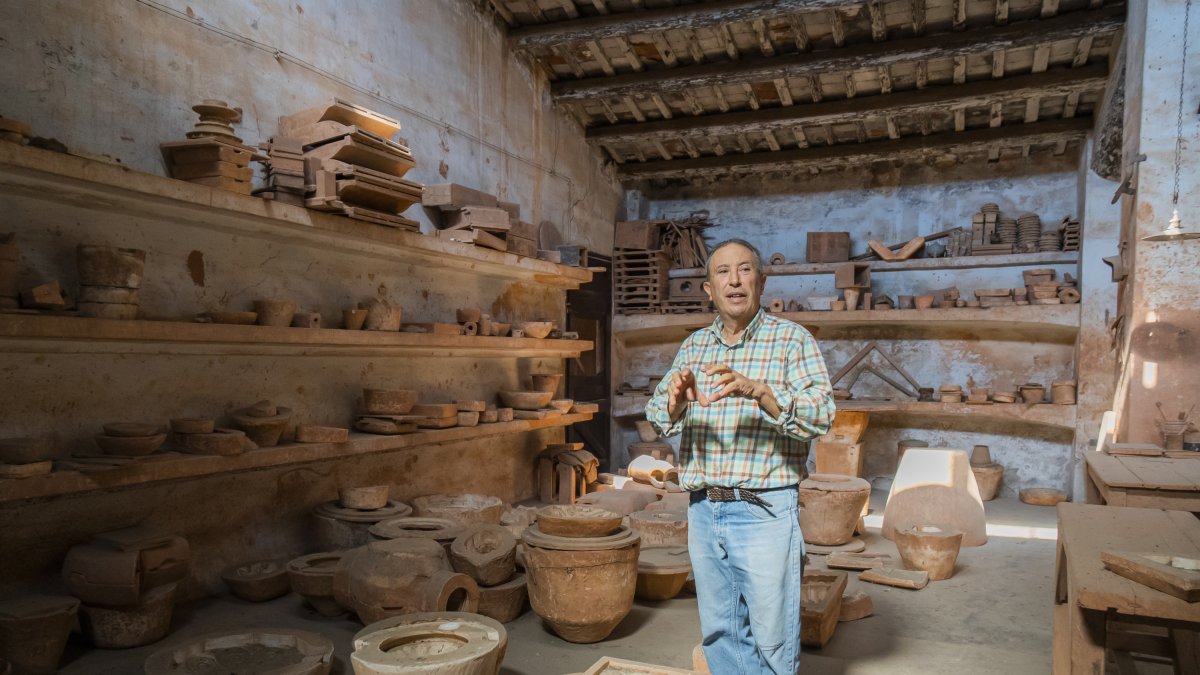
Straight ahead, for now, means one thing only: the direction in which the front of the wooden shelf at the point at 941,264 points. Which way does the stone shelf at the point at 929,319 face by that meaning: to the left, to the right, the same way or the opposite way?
the same way

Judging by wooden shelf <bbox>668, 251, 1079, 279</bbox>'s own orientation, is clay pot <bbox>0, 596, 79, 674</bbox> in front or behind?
in front

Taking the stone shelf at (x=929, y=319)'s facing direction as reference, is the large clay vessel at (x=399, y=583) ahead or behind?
ahead

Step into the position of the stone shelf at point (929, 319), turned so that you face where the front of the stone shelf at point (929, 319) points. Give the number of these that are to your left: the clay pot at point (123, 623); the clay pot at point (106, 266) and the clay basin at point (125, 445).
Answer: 0

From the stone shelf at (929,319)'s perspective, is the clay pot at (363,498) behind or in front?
in front

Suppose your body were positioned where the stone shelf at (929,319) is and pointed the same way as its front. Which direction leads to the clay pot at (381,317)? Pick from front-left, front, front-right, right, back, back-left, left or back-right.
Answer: front-right

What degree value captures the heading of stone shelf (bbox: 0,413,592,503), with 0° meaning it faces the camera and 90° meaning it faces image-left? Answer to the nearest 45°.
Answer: approximately 315°

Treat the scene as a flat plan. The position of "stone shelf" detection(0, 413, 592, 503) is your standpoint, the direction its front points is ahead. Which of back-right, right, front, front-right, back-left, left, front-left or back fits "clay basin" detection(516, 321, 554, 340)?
left

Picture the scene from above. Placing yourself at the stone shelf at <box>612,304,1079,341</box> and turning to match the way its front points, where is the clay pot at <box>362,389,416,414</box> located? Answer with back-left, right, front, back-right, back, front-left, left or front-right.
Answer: front-right

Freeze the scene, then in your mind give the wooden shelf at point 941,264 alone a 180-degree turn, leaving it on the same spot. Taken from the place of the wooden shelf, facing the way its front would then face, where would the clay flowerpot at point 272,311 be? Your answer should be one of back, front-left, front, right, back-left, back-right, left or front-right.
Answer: back-left

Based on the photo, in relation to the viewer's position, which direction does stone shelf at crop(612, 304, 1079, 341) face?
facing the viewer

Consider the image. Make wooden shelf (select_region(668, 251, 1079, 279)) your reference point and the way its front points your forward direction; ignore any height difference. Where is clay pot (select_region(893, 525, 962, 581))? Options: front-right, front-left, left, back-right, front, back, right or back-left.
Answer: front

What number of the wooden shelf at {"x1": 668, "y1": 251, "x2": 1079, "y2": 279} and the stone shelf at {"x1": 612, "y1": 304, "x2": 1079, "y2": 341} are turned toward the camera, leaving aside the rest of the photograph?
2

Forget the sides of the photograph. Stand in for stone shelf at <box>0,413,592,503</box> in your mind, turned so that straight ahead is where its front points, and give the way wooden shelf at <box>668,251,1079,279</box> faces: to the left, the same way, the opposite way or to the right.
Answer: to the right

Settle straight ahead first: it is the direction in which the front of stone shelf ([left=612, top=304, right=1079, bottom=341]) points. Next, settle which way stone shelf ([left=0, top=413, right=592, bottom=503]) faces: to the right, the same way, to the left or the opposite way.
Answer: to the left

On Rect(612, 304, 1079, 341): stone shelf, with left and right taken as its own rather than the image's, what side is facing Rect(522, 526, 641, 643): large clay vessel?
front

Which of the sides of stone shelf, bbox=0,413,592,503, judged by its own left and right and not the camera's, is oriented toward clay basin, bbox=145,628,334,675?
right

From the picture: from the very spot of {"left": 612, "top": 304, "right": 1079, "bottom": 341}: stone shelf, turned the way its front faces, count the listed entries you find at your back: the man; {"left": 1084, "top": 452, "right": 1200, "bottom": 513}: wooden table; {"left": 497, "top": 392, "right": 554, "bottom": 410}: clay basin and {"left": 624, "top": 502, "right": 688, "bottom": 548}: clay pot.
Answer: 0

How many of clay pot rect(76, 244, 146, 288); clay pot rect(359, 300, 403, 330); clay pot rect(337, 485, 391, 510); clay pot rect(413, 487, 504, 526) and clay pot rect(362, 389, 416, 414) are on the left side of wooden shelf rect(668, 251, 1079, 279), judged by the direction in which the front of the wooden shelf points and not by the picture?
0
